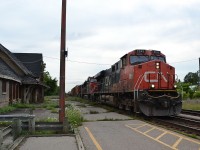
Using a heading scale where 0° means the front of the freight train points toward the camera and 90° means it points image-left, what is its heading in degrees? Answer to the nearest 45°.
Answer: approximately 315°

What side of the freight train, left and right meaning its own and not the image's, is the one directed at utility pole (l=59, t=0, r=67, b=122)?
right
